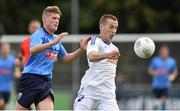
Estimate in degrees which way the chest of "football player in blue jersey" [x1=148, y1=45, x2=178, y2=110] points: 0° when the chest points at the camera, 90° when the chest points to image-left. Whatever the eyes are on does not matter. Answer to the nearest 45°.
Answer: approximately 0°

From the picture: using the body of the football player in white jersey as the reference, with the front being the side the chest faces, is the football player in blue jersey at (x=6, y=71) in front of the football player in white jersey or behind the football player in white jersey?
behind

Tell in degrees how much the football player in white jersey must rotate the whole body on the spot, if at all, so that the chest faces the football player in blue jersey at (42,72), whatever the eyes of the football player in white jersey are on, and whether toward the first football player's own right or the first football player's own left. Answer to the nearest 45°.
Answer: approximately 135° to the first football player's own right

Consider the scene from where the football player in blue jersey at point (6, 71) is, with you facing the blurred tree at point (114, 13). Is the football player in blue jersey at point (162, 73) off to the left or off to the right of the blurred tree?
right

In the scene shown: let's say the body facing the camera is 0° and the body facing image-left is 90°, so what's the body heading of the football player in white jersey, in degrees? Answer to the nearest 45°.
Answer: approximately 315°

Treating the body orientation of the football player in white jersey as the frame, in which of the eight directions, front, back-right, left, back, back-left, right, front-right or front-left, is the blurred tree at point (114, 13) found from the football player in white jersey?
back-left

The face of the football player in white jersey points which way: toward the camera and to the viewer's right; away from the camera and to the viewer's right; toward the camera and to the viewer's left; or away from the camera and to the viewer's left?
toward the camera and to the viewer's right
